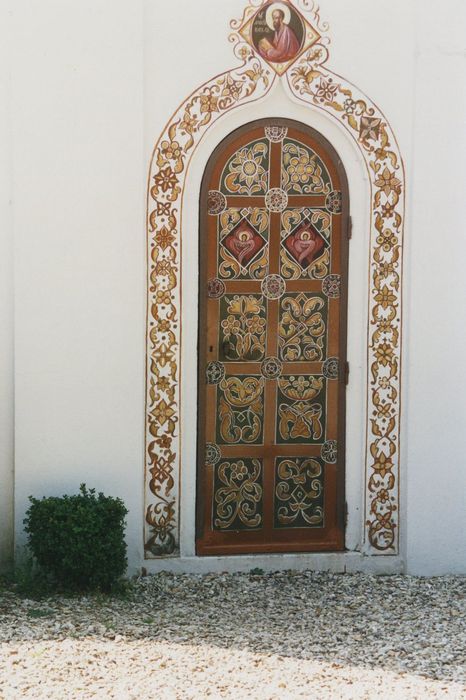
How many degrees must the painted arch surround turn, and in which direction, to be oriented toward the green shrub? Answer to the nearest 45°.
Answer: approximately 90° to its right

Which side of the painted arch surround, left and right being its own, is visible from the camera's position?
front
